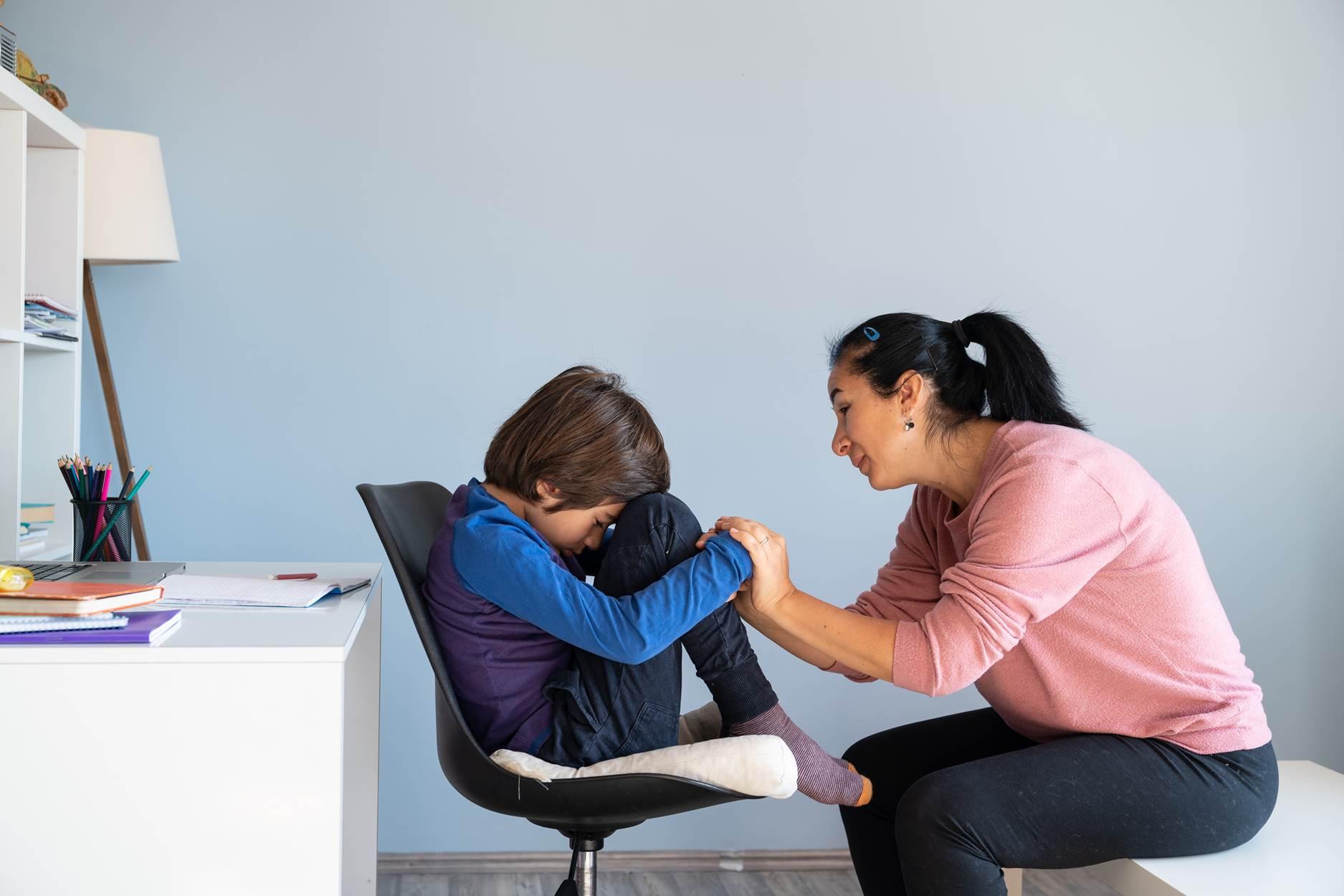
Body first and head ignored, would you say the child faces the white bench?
yes

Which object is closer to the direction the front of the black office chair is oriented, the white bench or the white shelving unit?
the white bench

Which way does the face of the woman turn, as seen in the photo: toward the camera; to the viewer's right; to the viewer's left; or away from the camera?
to the viewer's left

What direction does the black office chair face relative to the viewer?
to the viewer's right

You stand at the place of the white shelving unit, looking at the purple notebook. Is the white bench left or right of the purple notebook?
left

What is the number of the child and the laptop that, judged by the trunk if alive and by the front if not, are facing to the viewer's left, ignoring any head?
0

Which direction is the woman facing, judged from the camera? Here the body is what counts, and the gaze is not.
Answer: to the viewer's left

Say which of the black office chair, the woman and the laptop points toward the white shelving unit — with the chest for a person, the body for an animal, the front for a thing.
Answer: the woman

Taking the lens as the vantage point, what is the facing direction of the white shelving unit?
facing to the right of the viewer

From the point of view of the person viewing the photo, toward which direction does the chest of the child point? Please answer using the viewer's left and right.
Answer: facing to the right of the viewer

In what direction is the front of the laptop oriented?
to the viewer's right

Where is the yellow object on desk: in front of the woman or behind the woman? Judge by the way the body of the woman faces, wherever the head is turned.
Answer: in front
